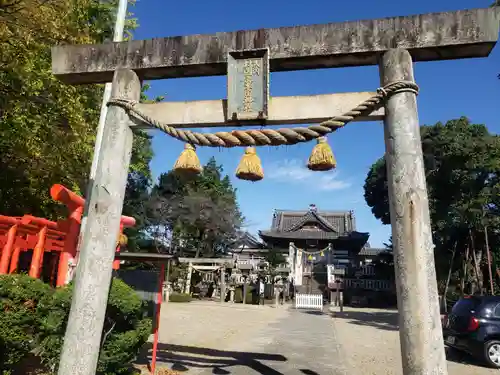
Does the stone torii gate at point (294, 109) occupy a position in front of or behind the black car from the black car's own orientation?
behind

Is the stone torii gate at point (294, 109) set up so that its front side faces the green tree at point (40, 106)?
no

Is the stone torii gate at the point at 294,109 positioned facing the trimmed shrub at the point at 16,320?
no

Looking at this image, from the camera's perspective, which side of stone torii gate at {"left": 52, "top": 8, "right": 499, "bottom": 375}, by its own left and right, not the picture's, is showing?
front

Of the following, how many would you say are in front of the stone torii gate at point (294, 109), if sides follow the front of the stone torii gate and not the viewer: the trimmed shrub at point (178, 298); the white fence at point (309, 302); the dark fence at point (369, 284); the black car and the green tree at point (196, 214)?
0

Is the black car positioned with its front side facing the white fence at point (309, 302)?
no

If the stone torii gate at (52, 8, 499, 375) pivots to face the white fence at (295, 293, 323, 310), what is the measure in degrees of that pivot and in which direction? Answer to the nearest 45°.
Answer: approximately 180°

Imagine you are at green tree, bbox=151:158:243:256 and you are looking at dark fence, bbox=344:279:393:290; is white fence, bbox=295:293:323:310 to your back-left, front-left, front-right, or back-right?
front-right

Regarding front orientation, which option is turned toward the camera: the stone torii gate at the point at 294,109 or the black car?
the stone torii gate

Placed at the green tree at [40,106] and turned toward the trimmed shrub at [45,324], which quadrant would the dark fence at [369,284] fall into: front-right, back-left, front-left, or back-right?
back-left

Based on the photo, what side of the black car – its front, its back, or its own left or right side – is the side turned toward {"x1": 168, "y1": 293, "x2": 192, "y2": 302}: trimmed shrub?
left
